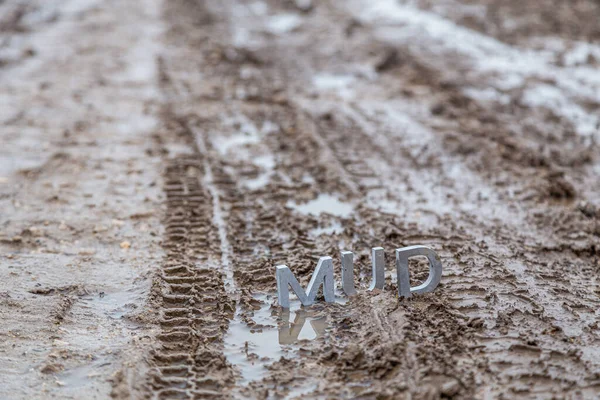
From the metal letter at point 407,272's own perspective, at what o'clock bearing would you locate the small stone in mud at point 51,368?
The small stone in mud is roughly at 2 o'clock from the metal letter.

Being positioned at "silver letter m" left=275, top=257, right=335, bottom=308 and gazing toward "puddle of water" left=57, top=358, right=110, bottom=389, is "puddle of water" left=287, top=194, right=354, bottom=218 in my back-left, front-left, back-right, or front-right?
back-right

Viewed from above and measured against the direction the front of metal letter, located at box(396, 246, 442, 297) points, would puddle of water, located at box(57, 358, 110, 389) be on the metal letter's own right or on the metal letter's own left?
on the metal letter's own right

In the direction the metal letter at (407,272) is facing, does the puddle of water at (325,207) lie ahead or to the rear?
to the rear

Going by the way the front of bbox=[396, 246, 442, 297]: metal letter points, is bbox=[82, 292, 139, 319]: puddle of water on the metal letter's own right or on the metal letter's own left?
on the metal letter's own right

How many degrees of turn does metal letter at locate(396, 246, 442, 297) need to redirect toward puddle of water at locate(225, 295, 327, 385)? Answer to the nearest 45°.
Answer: approximately 45° to its right

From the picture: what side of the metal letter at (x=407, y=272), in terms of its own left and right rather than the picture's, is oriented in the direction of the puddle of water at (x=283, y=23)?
back

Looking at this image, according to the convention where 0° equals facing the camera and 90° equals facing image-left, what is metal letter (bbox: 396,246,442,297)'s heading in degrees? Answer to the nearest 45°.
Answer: approximately 0°

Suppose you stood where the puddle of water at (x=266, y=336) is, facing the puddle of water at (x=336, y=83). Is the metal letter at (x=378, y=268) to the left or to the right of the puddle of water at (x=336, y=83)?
right

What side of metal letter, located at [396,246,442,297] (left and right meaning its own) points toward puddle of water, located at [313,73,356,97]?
back
